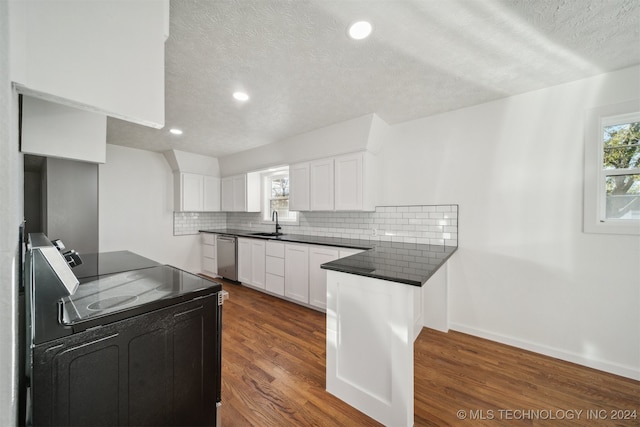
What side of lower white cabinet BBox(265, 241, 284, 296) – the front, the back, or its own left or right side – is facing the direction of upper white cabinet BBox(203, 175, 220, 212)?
right

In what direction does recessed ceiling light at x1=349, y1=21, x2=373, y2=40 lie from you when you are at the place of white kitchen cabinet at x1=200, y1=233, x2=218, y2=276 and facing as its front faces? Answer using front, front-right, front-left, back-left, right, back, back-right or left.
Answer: front-left

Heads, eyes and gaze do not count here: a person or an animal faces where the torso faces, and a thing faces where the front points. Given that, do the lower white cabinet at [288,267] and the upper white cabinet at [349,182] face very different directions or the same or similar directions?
same or similar directions

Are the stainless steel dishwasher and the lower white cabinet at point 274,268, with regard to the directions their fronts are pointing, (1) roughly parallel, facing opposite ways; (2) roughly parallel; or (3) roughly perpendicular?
roughly parallel

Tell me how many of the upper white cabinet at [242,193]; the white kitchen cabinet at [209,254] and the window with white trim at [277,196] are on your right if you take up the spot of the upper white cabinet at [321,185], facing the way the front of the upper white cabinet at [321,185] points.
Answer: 3

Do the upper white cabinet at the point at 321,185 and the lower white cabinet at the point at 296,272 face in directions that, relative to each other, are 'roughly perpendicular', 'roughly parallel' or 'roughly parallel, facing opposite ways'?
roughly parallel

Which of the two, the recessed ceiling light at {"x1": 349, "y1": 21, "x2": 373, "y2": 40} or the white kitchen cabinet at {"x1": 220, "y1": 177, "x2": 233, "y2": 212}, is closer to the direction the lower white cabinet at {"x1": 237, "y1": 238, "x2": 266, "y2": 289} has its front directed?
the recessed ceiling light

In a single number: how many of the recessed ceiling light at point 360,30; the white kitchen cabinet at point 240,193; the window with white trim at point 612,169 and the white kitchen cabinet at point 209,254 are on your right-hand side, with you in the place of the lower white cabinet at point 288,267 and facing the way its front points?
2

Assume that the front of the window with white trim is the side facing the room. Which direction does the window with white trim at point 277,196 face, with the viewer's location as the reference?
facing the viewer and to the left of the viewer

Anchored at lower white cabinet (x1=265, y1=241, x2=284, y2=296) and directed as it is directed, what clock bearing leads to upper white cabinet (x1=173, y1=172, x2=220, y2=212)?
The upper white cabinet is roughly at 3 o'clock from the lower white cabinet.

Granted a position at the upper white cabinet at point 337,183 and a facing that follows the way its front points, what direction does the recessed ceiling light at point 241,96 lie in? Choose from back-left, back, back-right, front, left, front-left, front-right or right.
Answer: front

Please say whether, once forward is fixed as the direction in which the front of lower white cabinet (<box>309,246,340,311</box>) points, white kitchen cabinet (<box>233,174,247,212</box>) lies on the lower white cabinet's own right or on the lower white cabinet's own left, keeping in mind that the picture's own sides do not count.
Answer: on the lower white cabinet's own right

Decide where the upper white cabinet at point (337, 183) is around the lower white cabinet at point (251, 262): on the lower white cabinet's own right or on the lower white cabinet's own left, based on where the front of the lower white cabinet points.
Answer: on the lower white cabinet's own left

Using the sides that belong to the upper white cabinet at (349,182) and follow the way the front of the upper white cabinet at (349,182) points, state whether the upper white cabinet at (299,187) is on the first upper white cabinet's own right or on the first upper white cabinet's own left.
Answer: on the first upper white cabinet's own right
